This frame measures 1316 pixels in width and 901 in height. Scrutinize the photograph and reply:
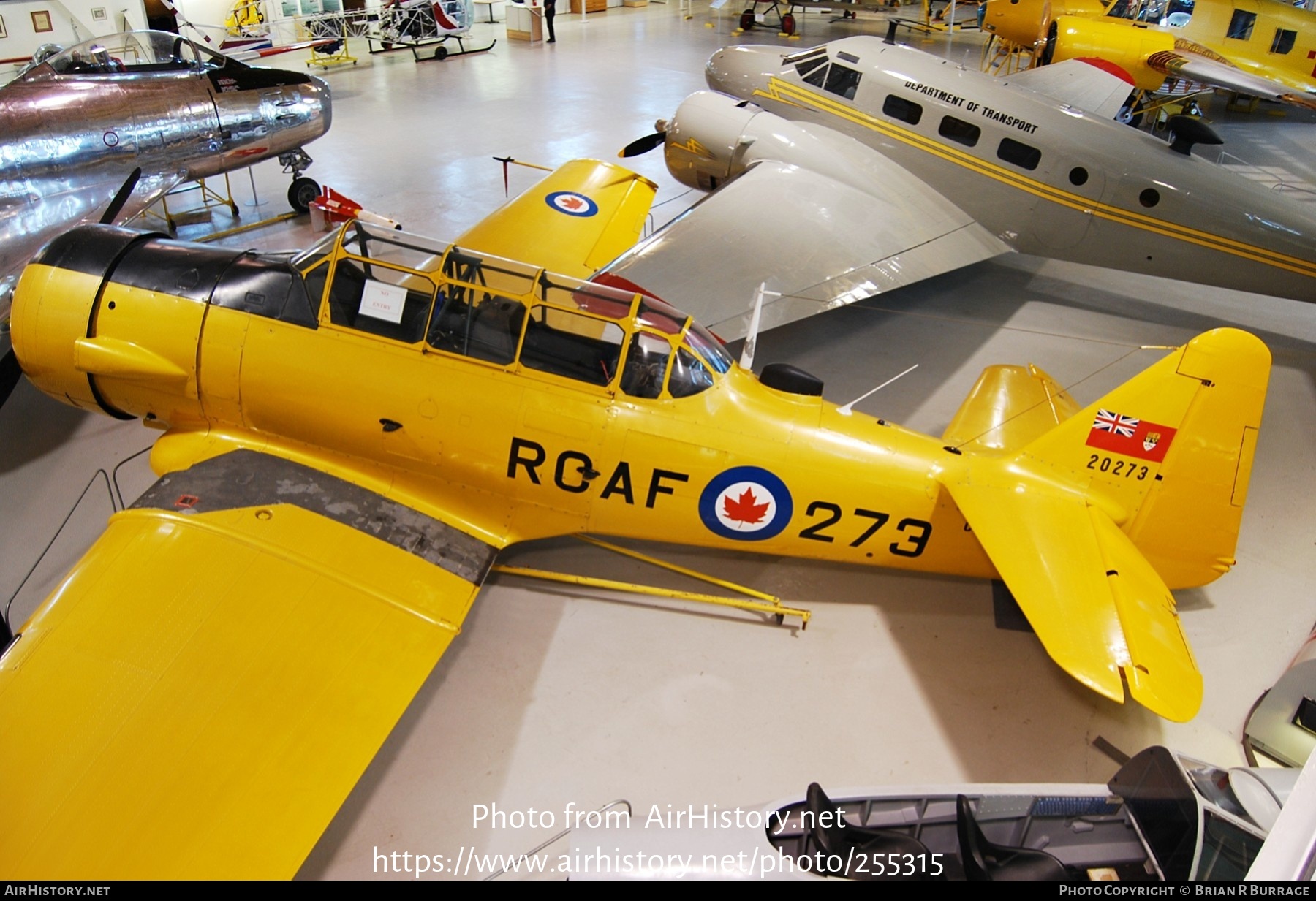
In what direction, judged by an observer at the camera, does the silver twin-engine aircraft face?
facing away from the viewer and to the left of the viewer

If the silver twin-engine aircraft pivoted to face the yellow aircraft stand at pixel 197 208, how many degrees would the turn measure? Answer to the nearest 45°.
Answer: approximately 45° to its left

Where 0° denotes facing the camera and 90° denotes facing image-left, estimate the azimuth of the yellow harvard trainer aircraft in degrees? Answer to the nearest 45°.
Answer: approximately 90°

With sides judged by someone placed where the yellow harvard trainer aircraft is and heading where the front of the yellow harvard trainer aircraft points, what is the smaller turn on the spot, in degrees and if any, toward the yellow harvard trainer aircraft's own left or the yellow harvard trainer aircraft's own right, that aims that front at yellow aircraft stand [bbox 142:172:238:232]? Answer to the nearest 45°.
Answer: approximately 45° to the yellow harvard trainer aircraft's own right

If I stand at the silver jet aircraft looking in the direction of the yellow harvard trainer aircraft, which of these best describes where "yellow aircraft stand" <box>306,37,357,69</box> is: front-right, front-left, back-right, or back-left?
back-left

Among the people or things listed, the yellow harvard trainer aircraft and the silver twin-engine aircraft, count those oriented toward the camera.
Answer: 0

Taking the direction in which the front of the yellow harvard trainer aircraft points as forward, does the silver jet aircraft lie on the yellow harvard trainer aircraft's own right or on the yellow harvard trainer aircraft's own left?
on the yellow harvard trainer aircraft's own right
